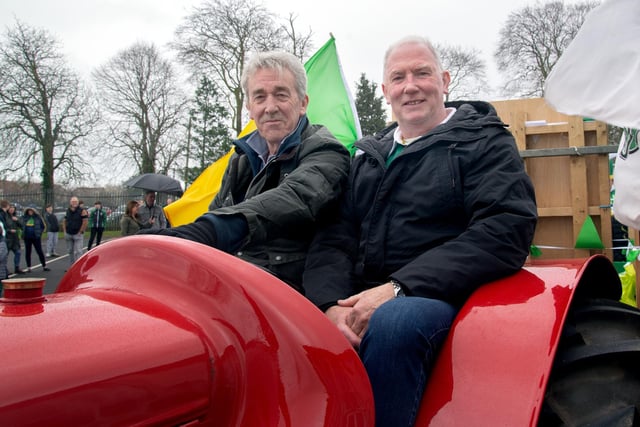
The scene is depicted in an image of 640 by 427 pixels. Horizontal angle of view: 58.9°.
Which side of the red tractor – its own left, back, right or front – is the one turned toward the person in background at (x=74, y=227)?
right

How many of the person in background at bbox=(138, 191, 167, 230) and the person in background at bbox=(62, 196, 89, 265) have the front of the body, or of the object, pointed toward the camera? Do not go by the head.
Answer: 2

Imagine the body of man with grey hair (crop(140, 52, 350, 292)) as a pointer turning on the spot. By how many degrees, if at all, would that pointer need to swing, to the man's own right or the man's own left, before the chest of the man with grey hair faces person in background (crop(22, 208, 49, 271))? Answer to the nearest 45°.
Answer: approximately 90° to the man's own right

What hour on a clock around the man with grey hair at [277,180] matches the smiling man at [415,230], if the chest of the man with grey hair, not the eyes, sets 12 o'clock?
The smiling man is roughly at 9 o'clock from the man with grey hair.

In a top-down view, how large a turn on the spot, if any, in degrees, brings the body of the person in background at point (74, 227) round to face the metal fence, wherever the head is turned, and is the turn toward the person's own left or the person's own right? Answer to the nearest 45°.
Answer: approximately 180°

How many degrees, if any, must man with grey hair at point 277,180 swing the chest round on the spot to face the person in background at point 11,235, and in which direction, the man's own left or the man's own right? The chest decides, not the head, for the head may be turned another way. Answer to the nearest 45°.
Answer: approximately 90° to the man's own right

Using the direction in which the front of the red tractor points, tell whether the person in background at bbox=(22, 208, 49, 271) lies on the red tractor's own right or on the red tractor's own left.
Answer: on the red tractor's own right

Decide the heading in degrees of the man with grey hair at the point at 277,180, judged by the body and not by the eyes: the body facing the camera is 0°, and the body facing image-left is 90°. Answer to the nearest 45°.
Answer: approximately 45°
